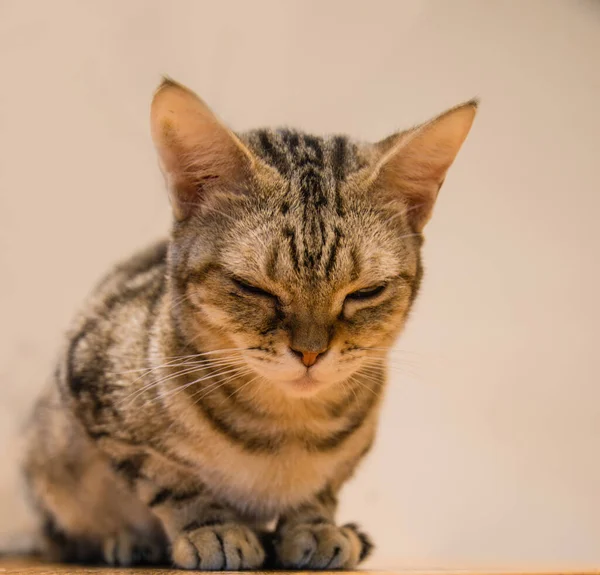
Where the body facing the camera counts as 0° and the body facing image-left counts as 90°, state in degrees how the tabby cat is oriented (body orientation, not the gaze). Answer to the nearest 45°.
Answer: approximately 315°
